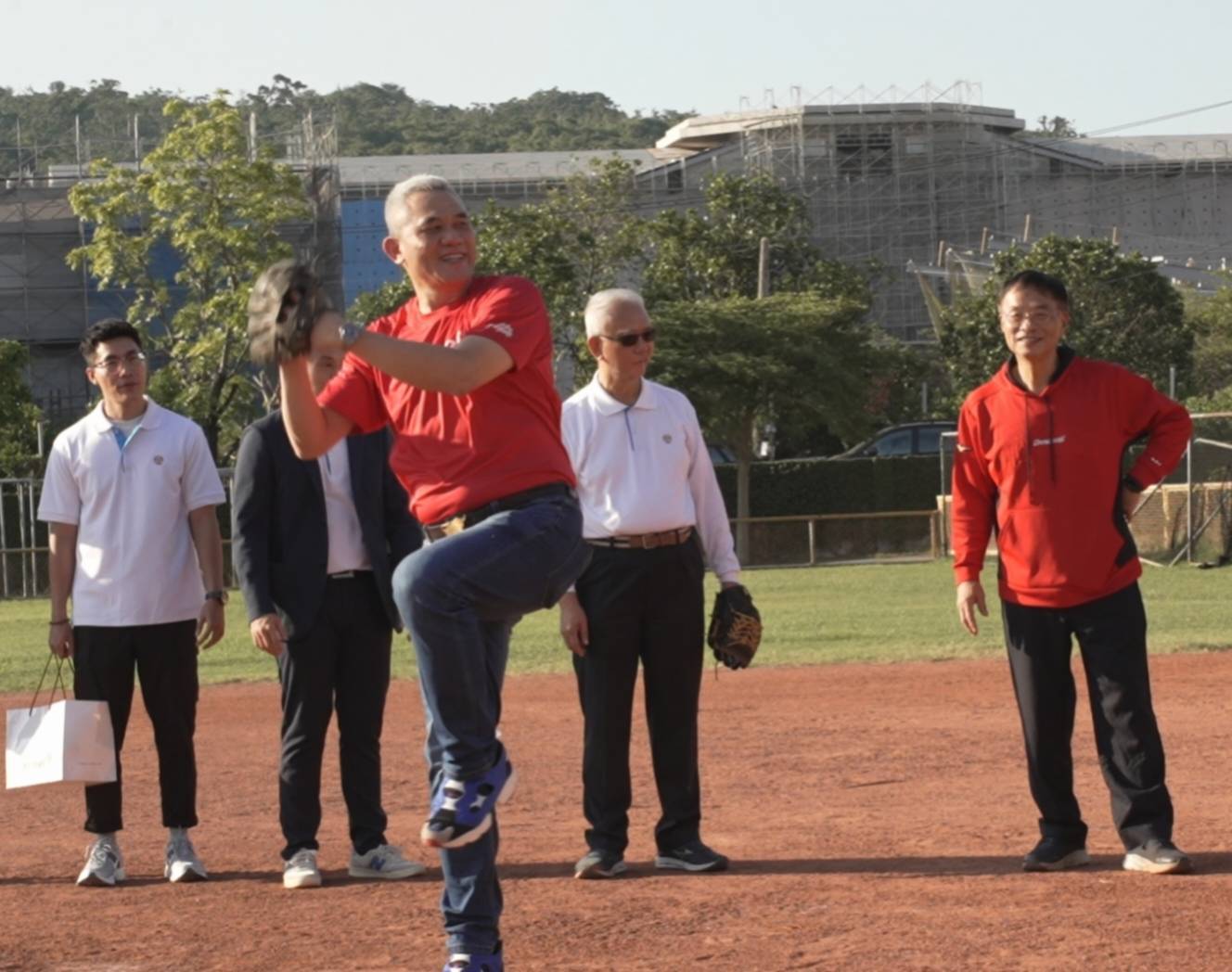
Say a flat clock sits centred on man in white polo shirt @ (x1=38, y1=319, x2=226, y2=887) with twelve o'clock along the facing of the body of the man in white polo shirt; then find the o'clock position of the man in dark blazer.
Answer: The man in dark blazer is roughly at 10 o'clock from the man in white polo shirt.

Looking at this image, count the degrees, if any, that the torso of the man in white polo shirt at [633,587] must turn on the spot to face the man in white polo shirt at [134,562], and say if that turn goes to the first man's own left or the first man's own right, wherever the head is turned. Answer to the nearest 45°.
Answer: approximately 90° to the first man's own right

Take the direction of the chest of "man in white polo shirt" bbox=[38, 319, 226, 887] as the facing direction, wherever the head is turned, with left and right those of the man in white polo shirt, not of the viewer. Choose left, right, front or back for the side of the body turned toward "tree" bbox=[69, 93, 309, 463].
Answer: back

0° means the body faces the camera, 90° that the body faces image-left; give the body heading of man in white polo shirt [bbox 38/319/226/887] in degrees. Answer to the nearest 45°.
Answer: approximately 0°

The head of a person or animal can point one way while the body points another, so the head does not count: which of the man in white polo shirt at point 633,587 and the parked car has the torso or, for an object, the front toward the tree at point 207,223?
the parked car

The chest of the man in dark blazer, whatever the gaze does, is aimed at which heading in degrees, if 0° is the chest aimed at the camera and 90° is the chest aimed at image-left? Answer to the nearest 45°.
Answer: approximately 315°

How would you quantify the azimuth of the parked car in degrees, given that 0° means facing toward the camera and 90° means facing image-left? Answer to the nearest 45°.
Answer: approximately 90°

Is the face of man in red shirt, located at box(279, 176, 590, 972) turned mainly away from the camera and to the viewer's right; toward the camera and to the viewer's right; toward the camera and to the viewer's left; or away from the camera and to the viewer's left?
toward the camera and to the viewer's right

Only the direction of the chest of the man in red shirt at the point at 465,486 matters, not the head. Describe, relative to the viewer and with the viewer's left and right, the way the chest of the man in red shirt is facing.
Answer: facing the viewer and to the left of the viewer

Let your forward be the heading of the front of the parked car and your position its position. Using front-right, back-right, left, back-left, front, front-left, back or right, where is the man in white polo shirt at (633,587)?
left

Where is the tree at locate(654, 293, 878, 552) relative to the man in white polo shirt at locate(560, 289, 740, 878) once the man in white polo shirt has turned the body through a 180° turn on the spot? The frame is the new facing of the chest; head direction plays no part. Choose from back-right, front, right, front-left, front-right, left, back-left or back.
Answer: front
